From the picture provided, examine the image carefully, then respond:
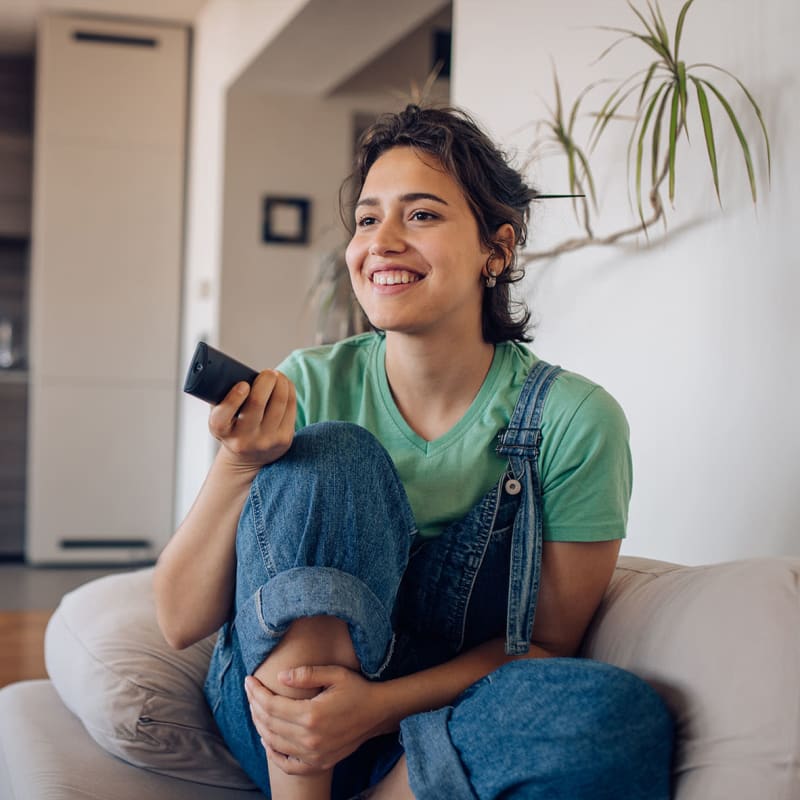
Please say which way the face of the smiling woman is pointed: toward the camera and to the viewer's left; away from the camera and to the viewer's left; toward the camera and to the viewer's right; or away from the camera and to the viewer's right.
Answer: toward the camera and to the viewer's left

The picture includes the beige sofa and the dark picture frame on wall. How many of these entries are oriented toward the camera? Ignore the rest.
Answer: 2

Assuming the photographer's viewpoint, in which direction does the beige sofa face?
facing the viewer

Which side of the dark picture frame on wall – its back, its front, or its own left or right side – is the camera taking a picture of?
front

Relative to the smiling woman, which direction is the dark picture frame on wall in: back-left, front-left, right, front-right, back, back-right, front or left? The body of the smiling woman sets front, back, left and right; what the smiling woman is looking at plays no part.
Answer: back-right

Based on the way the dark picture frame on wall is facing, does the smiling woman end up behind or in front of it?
in front

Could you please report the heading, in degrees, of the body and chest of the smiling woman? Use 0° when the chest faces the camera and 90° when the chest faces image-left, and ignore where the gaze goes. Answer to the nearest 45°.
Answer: approximately 45°

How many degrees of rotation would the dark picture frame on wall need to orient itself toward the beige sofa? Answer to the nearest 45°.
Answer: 0° — it already faces it
